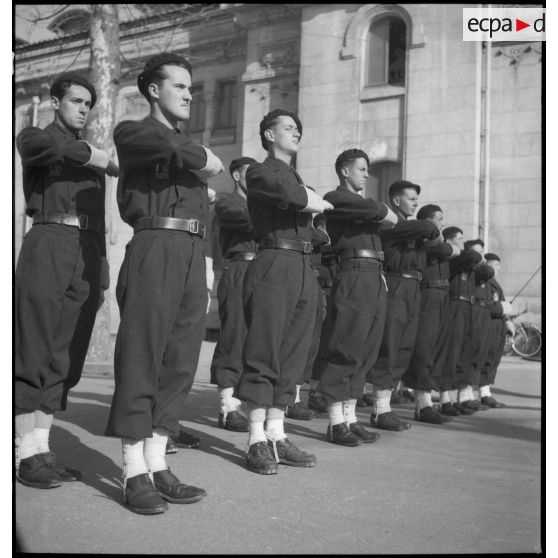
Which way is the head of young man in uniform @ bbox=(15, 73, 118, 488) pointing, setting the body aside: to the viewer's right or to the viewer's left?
to the viewer's right

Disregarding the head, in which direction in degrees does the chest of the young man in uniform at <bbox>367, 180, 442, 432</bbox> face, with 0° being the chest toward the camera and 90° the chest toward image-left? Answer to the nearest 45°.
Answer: approximately 315°

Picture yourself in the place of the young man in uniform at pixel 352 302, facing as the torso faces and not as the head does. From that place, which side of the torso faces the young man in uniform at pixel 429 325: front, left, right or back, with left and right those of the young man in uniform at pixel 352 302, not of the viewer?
left

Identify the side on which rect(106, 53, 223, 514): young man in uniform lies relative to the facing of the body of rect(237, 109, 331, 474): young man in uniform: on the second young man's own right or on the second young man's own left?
on the second young man's own right

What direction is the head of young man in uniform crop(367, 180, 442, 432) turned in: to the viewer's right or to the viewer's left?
to the viewer's right

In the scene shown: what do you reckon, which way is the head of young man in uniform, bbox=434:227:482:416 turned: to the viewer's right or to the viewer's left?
to the viewer's right
